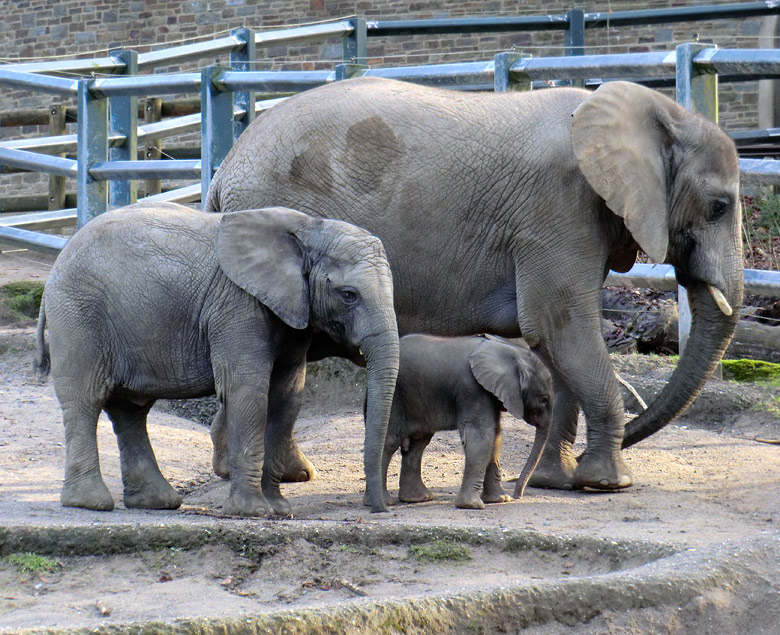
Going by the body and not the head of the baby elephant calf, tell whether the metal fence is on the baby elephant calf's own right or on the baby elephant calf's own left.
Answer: on the baby elephant calf's own left

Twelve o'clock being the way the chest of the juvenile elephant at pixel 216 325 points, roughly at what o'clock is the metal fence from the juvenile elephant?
The metal fence is roughly at 9 o'clock from the juvenile elephant.

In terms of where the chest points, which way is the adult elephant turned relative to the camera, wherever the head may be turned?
to the viewer's right

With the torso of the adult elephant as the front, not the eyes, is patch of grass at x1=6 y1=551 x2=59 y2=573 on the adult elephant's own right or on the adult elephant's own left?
on the adult elephant's own right

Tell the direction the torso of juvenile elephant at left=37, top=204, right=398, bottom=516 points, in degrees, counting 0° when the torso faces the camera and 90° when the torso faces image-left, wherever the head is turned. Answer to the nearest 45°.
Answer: approximately 270°

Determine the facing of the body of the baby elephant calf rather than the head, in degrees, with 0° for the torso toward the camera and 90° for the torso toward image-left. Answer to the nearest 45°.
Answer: approximately 270°
